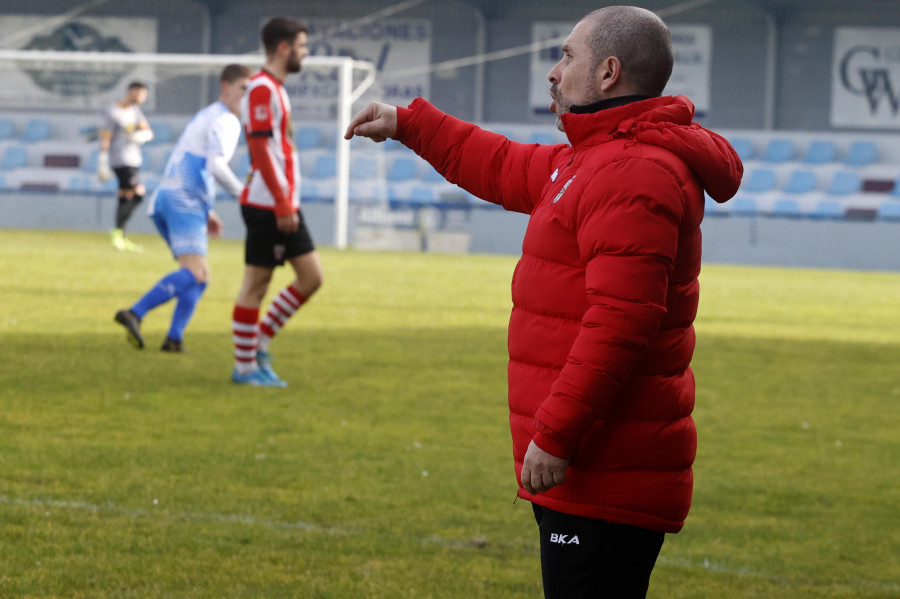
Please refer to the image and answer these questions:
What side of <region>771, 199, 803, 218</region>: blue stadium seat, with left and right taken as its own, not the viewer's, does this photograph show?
front

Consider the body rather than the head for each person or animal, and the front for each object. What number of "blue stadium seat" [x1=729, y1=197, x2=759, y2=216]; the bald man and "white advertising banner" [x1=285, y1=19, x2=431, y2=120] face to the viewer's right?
0

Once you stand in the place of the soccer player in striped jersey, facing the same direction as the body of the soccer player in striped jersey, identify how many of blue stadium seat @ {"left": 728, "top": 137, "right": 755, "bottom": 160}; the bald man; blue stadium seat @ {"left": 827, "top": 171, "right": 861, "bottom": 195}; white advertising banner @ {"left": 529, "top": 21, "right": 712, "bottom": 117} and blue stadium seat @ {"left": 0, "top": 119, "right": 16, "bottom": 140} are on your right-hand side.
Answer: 1

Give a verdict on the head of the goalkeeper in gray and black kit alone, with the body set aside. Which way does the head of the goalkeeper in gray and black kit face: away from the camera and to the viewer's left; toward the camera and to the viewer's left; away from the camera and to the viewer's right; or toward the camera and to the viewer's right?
toward the camera and to the viewer's right

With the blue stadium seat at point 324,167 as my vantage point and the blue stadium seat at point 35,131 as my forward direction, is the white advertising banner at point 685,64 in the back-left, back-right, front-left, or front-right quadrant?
back-right

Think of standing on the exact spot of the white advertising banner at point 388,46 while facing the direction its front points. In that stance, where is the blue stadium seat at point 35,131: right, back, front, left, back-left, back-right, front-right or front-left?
right

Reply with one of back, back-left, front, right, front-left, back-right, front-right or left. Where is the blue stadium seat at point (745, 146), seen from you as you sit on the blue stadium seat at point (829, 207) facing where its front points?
back-right

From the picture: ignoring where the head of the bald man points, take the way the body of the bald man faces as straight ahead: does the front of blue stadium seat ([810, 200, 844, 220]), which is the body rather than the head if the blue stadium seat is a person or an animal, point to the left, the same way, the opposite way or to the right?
to the left

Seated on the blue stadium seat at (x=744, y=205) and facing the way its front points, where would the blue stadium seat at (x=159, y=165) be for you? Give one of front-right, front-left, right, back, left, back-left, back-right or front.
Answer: right

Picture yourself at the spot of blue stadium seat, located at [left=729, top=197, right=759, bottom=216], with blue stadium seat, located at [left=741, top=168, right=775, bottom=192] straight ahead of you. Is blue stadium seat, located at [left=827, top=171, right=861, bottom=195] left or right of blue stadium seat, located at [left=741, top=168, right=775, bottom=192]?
right

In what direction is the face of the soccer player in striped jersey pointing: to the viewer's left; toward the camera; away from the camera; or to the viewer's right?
to the viewer's right

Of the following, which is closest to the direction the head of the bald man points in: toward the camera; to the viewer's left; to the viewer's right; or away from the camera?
to the viewer's left

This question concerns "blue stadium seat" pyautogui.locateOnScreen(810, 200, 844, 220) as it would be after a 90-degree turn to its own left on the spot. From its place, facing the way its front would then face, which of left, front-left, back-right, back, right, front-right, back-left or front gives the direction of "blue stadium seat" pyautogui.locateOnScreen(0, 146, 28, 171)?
back

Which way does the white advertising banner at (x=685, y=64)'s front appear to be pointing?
toward the camera
